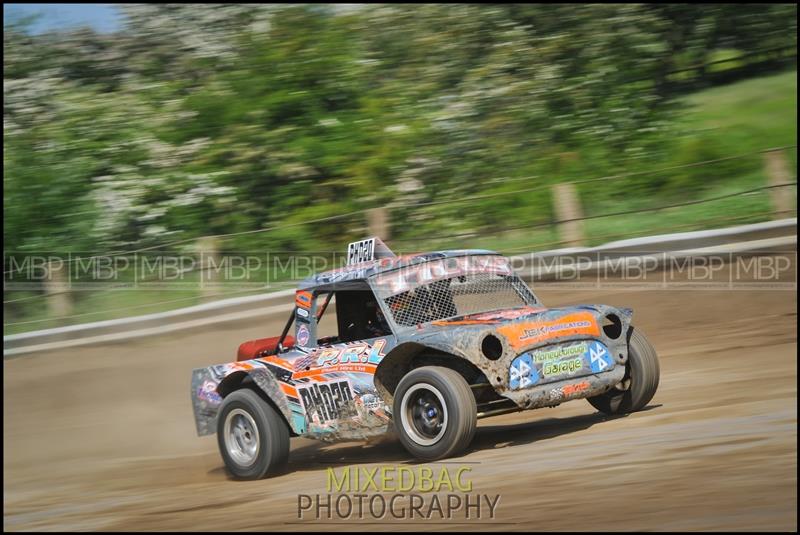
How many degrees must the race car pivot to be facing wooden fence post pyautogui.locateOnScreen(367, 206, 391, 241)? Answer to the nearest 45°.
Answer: approximately 135° to its left

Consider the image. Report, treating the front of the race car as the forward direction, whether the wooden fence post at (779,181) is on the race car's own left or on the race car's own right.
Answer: on the race car's own left

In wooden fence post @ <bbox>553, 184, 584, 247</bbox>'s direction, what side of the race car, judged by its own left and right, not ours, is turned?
left

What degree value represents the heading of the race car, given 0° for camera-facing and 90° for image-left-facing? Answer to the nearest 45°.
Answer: approximately 315°

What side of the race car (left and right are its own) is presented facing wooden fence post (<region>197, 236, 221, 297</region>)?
back
